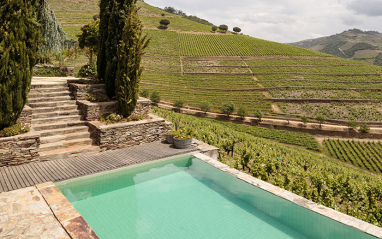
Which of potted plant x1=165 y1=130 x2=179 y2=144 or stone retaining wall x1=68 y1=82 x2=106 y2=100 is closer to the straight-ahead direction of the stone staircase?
the potted plant

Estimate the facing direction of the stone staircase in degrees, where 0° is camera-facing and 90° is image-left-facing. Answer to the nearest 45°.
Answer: approximately 0°

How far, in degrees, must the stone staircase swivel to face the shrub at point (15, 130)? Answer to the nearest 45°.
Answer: approximately 45° to its right

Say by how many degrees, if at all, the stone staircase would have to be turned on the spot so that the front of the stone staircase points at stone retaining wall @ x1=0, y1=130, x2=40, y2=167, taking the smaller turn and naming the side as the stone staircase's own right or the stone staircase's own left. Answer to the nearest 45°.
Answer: approximately 45° to the stone staircase's own right

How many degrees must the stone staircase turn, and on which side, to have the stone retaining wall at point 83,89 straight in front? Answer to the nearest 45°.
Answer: approximately 135° to its left

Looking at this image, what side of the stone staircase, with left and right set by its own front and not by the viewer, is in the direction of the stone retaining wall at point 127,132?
left

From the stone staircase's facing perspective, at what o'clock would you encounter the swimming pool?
The swimming pool is roughly at 11 o'clock from the stone staircase.

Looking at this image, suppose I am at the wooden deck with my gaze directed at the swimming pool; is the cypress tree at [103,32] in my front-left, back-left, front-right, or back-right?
back-left

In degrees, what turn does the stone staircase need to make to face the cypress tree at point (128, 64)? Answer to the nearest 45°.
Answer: approximately 90° to its left

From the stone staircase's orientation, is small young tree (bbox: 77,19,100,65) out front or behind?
behind
